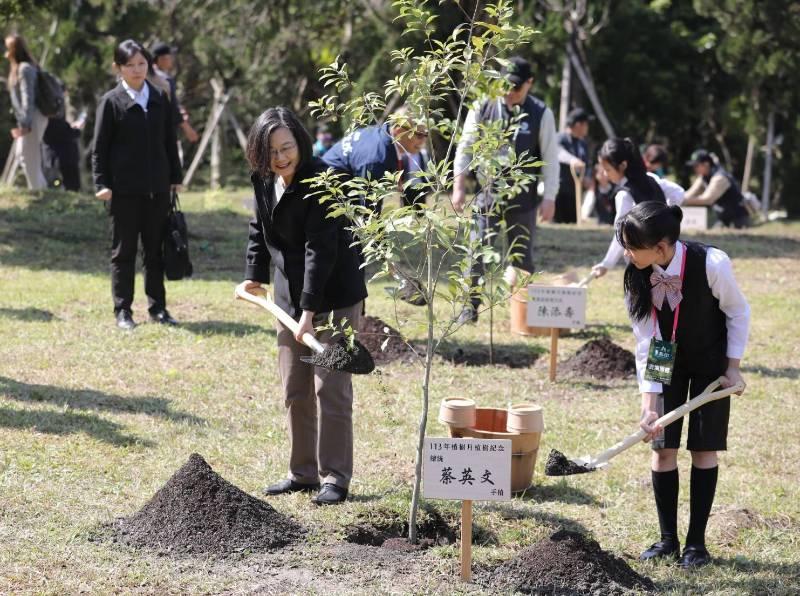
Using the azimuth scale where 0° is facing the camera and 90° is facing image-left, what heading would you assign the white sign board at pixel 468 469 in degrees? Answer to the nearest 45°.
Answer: approximately 0°

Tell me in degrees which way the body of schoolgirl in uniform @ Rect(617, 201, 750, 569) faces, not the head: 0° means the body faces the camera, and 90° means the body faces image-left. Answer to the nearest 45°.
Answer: approximately 45°

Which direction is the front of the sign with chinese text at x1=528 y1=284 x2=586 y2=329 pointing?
toward the camera

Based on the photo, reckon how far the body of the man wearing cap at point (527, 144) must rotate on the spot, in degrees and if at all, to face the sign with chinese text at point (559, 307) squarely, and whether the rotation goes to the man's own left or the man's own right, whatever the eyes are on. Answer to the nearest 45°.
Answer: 0° — they already face it

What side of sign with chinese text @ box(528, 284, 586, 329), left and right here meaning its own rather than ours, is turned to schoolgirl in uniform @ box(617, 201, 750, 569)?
front

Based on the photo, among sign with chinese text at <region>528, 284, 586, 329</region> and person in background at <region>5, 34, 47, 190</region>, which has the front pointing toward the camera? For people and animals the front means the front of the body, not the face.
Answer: the sign with chinese text

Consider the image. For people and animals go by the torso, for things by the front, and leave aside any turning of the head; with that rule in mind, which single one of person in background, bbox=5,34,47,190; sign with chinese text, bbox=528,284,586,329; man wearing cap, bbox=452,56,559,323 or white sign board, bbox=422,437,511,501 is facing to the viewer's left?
the person in background

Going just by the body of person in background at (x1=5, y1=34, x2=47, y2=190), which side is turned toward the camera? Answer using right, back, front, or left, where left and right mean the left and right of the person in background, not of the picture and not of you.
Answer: left

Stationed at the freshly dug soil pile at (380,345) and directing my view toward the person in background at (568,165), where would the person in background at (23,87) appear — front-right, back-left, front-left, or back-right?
front-left

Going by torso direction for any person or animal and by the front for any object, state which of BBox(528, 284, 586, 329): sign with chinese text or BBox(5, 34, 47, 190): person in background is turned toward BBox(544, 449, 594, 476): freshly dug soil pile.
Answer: the sign with chinese text

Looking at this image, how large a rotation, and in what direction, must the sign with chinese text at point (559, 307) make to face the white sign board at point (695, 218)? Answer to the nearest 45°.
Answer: approximately 180°

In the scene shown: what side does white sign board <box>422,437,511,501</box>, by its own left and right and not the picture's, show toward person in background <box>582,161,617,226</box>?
back

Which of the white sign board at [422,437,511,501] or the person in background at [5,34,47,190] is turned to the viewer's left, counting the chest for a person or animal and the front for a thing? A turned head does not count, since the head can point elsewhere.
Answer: the person in background

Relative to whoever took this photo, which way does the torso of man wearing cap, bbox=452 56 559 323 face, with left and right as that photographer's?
facing the viewer

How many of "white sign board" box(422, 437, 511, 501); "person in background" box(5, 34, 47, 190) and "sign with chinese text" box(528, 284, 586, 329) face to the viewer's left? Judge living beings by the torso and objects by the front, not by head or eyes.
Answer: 1

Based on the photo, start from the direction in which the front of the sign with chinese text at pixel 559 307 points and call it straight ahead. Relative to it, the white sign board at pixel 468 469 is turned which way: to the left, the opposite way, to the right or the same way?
the same way

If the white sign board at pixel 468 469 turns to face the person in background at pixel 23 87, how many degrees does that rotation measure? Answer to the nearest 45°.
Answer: approximately 135° to its right
